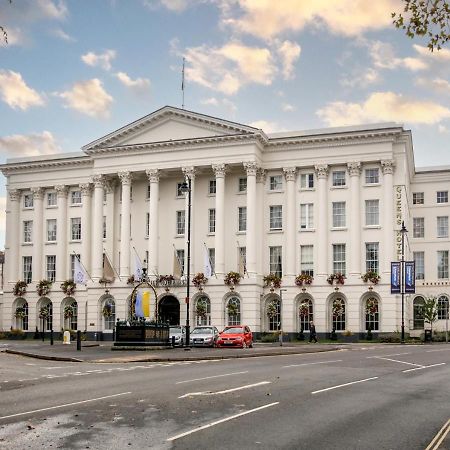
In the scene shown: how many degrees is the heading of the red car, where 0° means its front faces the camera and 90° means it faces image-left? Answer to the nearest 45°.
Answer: approximately 45°
